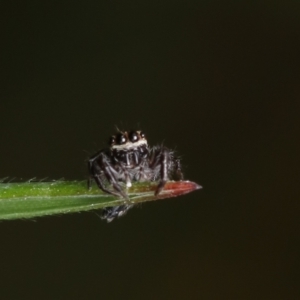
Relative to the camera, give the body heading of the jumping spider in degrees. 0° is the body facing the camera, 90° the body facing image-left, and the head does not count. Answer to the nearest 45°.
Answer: approximately 0°
